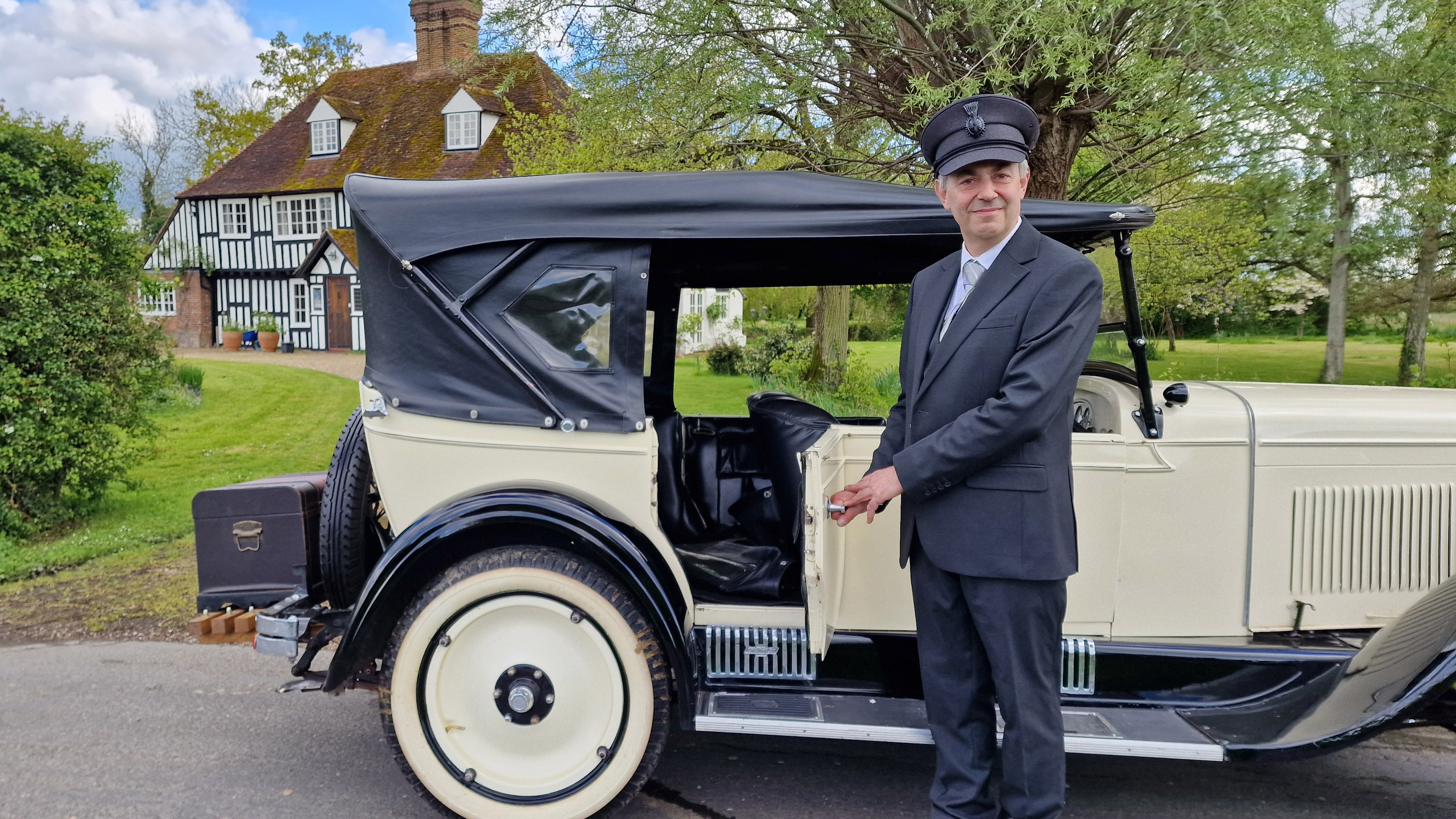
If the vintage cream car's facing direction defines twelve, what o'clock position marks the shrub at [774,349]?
The shrub is roughly at 9 o'clock from the vintage cream car.

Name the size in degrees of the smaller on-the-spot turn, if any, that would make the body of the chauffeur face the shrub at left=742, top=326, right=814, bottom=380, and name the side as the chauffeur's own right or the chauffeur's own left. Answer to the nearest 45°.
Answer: approximately 135° to the chauffeur's own right

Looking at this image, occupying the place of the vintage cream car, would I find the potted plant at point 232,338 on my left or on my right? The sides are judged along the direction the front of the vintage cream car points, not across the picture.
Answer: on my left

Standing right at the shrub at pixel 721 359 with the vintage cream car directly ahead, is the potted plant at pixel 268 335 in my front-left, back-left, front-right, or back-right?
back-right

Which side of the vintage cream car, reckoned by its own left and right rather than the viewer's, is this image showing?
right

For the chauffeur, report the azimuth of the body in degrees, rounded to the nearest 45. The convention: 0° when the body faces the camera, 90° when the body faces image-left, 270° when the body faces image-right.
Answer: approximately 45°

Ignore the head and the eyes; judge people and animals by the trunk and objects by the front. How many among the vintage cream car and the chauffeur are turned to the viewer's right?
1
